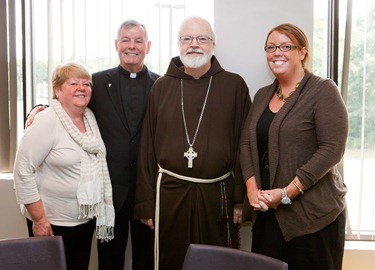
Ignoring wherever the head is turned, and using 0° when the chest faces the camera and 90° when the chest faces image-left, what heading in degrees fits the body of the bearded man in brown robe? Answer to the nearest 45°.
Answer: approximately 0°

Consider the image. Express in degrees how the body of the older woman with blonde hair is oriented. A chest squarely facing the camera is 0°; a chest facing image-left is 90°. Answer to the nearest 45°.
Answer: approximately 315°
